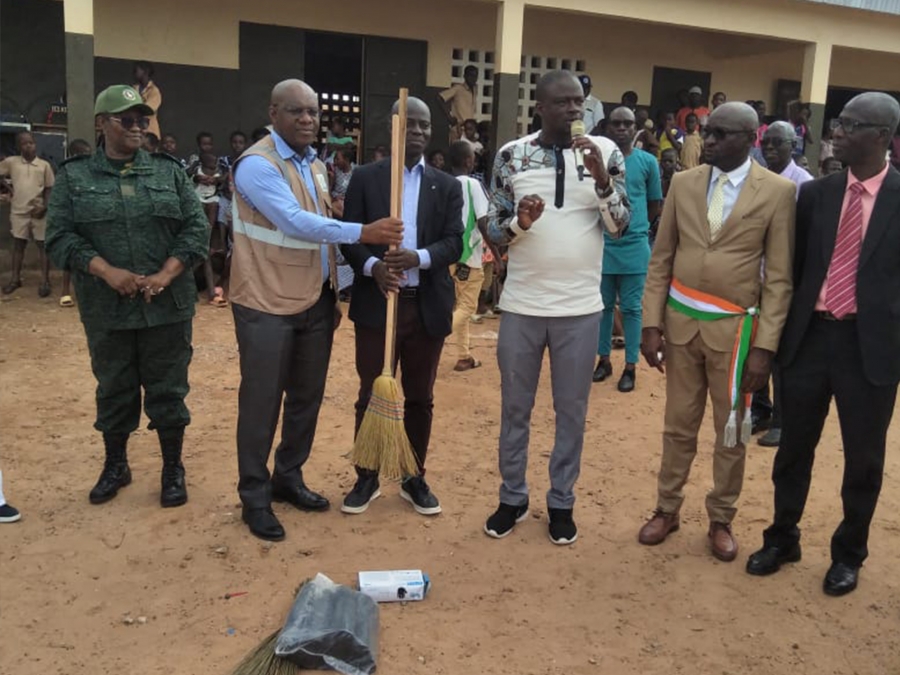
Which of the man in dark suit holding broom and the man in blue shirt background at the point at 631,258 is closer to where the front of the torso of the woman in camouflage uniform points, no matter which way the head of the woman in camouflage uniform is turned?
the man in dark suit holding broom

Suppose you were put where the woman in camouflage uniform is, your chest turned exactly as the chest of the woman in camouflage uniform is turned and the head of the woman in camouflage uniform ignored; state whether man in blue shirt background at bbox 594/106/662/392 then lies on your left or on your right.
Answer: on your left

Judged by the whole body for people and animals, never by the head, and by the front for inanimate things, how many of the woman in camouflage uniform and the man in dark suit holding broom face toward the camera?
2

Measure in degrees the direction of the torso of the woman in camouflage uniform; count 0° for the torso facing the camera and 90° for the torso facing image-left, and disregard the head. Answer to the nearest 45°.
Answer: approximately 0°

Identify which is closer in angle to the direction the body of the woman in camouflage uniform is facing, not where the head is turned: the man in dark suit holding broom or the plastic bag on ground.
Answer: the plastic bag on ground

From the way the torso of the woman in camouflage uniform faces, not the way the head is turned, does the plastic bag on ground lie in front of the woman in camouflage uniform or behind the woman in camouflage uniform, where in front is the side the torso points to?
in front

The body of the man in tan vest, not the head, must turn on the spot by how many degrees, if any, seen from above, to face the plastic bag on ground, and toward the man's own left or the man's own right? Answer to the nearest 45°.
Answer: approximately 45° to the man's own right
